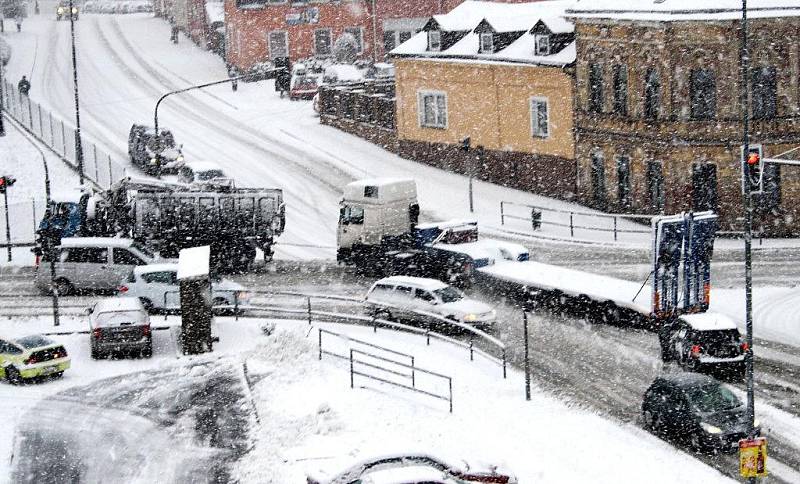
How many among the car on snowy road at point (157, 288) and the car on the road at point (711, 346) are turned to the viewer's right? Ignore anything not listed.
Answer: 1

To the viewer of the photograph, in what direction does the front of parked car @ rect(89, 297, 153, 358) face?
facing away from the viewer

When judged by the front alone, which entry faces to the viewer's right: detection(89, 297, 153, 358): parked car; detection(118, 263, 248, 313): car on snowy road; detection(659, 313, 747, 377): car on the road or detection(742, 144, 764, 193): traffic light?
detection(118, 263, 248, 313): car on snowy road

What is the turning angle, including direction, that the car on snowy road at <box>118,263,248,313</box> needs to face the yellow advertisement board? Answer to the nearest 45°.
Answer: approximately 45° to its right

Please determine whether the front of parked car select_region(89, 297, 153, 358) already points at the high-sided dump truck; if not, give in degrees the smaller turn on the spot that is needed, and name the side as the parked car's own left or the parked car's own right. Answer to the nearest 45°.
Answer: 0° — it already faces it

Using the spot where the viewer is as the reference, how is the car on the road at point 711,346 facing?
facing away from the viewer and to the left of the viewer

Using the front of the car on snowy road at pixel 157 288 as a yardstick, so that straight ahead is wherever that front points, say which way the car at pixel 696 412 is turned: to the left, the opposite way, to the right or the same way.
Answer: to the right

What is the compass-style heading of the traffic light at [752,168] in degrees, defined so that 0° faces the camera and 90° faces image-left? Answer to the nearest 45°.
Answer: approximately 0°
